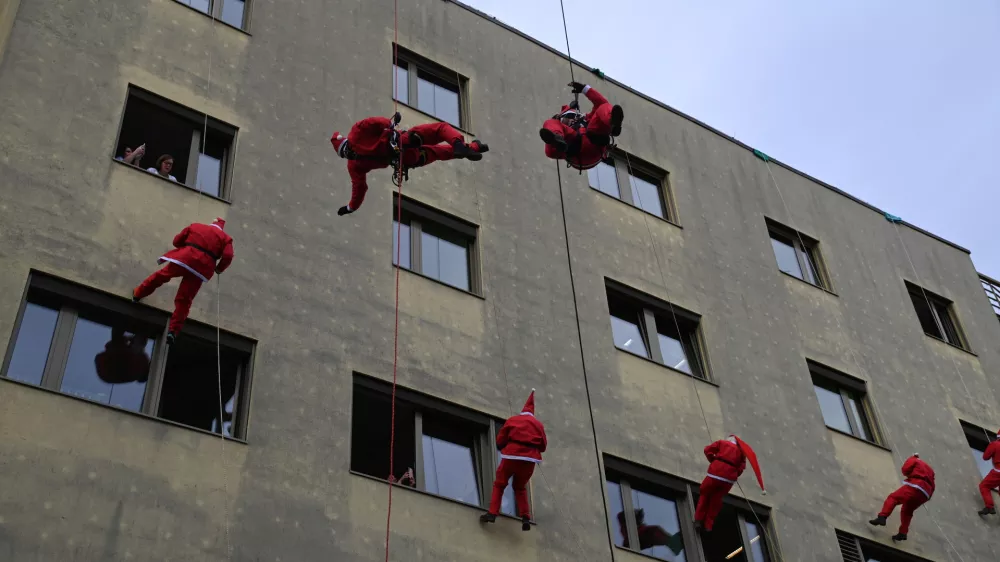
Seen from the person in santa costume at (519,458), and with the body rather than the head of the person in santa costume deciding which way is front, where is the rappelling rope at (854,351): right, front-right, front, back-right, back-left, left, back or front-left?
front-right

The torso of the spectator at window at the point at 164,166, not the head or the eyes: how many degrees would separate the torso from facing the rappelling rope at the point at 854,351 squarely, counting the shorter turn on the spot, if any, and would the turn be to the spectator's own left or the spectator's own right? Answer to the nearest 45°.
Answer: approximately 45° to the spectator's own left

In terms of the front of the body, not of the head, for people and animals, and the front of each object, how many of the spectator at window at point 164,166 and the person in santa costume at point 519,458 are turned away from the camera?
1

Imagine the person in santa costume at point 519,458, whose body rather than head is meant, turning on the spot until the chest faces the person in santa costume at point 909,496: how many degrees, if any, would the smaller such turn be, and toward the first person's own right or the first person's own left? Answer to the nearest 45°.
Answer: approximately 45° to the first person's own right

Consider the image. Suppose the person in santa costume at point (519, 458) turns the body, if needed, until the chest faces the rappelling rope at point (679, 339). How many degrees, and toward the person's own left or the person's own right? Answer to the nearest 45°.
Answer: approximately 45° to the person's own right

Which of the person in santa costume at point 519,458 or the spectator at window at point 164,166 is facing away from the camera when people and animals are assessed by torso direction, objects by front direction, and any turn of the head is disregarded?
the person in santa costume

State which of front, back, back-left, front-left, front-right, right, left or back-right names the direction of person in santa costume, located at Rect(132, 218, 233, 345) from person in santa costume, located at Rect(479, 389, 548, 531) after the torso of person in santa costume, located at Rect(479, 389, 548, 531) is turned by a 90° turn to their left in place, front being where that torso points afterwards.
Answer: front-left

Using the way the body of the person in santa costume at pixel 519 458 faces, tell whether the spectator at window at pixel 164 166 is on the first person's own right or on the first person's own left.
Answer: on the first person's own left

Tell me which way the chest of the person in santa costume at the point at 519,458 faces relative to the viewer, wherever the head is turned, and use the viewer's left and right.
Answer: facing away from the viewer
